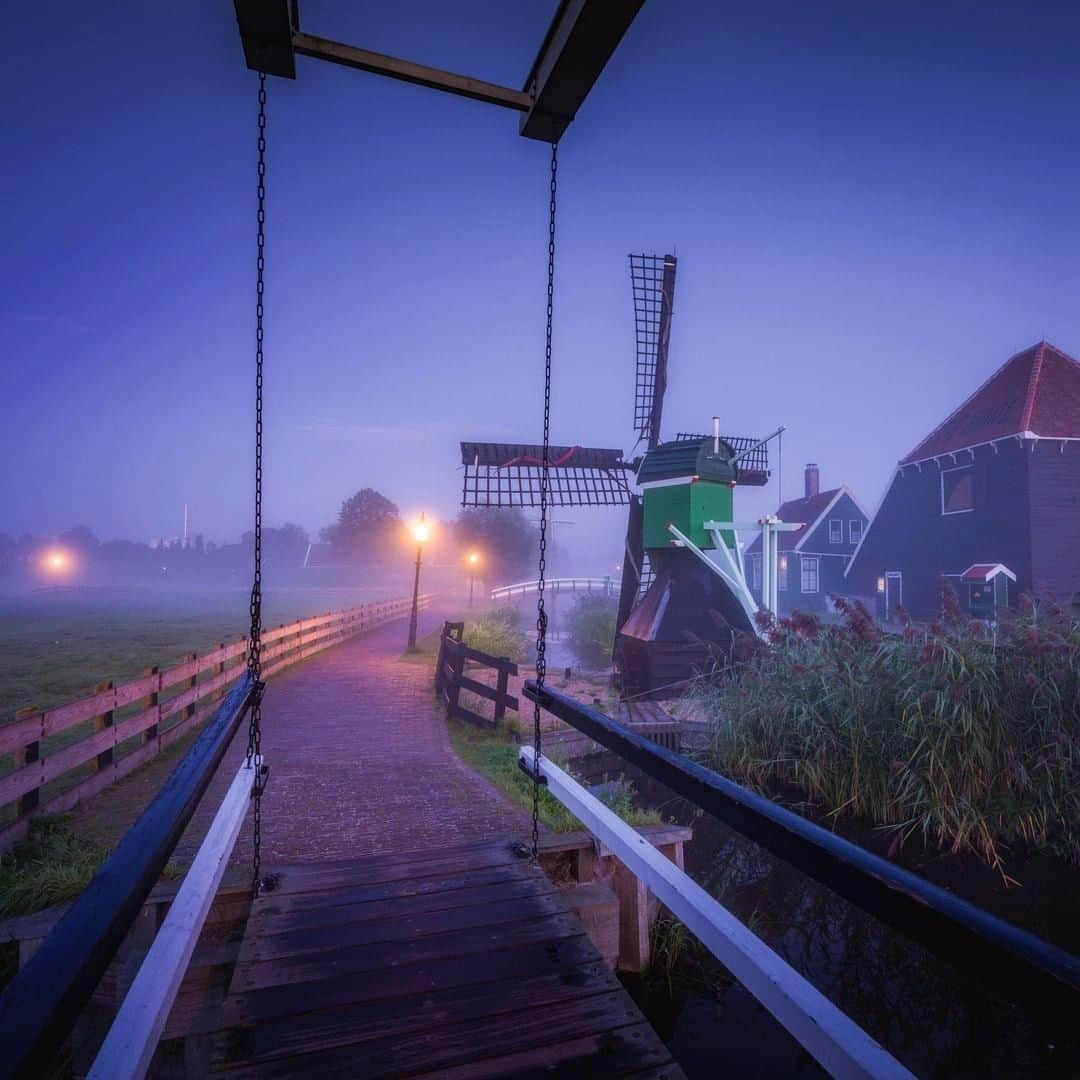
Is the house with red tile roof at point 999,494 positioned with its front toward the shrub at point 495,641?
yes

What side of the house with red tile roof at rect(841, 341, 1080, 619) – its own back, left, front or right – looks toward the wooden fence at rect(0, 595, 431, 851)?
front

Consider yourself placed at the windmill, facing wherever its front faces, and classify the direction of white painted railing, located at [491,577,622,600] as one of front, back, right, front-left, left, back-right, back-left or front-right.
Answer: front-right

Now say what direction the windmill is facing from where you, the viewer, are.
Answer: facing away from the viewer and to the left of the viewer

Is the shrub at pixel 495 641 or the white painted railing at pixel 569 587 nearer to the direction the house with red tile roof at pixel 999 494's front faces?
the shrub

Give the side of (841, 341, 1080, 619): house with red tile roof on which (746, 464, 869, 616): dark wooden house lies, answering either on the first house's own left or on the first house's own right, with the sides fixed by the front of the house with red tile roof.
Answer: on the first house's own right

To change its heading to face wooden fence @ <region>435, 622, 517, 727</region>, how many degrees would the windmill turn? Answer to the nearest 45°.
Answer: approximately 90° to its left

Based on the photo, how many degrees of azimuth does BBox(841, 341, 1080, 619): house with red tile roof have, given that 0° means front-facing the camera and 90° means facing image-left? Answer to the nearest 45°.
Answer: approximately 45°

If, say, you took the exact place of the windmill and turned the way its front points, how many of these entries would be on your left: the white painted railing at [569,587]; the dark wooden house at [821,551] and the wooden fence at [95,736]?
1

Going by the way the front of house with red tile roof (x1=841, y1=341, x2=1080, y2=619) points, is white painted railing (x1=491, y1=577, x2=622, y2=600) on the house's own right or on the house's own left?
on the house's own right

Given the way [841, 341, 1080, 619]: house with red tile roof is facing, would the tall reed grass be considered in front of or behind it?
in front
